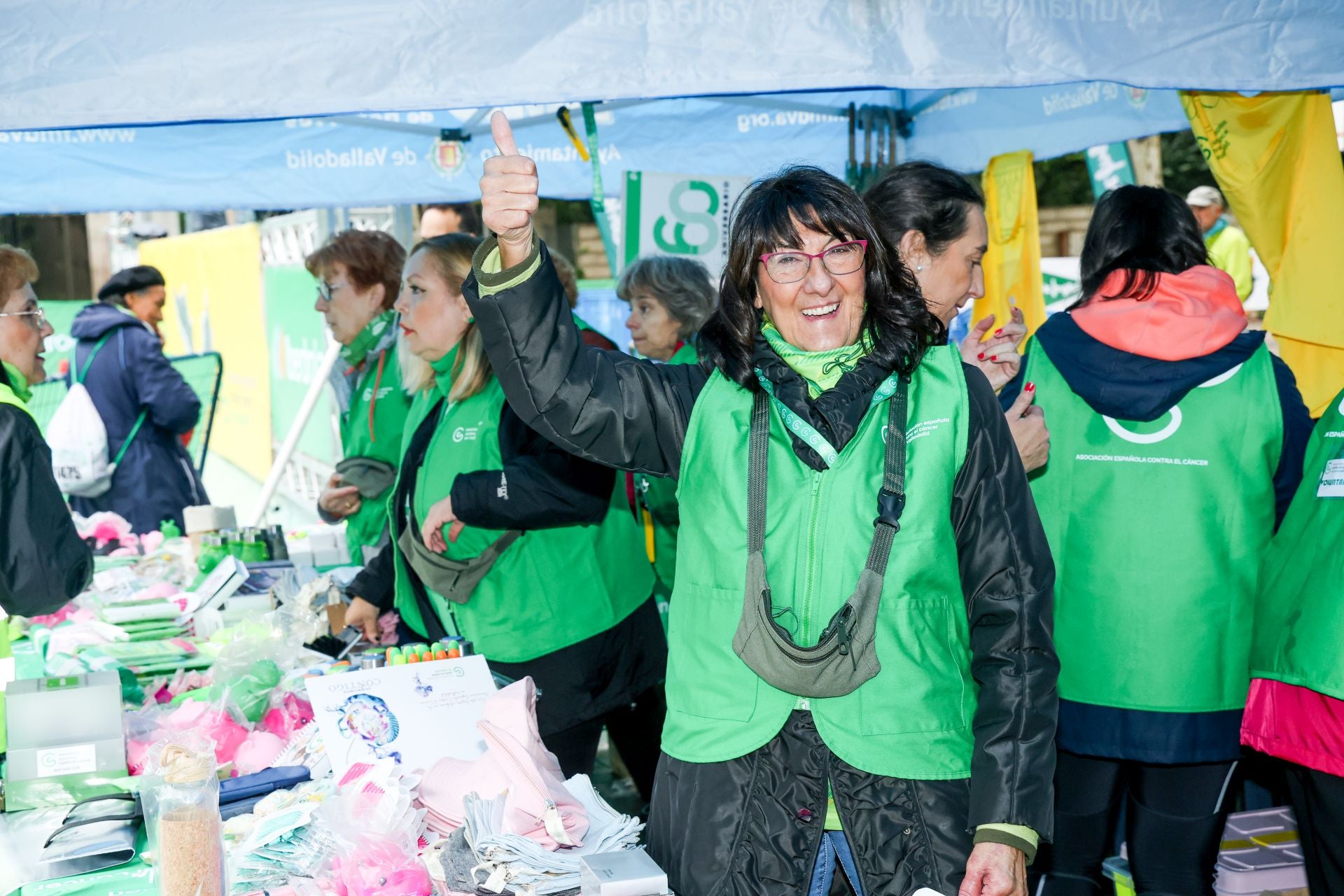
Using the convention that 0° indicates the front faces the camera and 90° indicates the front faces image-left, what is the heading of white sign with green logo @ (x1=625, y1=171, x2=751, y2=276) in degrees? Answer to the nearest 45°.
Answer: approximately 0°

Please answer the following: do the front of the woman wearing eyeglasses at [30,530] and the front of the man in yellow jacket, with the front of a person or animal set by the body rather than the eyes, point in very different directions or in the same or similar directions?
very different directions

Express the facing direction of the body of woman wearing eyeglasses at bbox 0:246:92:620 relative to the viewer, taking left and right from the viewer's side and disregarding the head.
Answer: facing to the right of the viewer

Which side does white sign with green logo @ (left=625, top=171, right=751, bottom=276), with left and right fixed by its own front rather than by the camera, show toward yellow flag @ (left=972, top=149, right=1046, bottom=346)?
left

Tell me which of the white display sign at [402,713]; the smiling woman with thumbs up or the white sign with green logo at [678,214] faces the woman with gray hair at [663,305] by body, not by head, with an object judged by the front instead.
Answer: the white sign with green logo
